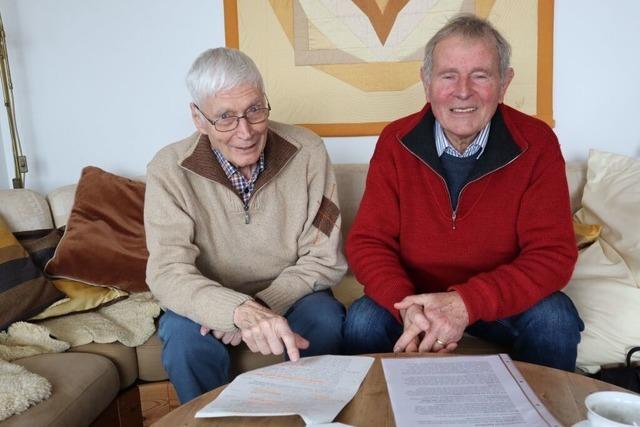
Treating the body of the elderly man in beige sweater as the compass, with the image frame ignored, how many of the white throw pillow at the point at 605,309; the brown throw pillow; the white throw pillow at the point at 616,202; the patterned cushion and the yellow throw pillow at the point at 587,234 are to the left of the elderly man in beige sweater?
3

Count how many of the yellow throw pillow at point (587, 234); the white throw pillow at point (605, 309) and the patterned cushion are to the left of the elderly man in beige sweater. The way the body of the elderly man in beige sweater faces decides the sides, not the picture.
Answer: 2

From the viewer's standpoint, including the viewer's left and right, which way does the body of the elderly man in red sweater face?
facing the viewer

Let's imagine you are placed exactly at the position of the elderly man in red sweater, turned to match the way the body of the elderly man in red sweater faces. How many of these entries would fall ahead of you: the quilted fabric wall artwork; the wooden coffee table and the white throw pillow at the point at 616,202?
1

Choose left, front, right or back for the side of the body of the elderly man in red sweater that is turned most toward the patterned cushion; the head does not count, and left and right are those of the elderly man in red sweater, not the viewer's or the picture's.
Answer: right

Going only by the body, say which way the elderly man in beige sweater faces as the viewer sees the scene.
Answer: toward the camera

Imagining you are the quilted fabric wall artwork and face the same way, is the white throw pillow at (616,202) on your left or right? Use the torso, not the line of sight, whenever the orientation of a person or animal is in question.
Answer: on your left

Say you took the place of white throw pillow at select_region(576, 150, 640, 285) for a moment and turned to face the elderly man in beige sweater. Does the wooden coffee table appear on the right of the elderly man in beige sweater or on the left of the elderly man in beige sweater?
left

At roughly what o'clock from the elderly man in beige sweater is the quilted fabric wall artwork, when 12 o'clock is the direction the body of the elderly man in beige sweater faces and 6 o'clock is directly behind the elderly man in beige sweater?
The quilted fabric wall artwork is roughly at 7 o'clock from the elderly man in beige sweater.

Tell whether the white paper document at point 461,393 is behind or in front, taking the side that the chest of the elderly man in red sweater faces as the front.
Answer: in front

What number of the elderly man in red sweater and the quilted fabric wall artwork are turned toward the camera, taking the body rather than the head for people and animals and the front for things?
2

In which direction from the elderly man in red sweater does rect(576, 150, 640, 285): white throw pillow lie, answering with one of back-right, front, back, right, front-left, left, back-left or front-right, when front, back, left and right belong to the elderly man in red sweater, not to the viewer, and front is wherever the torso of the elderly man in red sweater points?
back-left

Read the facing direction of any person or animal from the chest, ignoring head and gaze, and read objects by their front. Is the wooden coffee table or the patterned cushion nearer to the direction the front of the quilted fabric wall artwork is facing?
the wooden coffee table

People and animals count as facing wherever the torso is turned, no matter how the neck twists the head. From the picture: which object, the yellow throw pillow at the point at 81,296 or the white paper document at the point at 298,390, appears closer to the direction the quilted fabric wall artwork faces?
the white paper document
